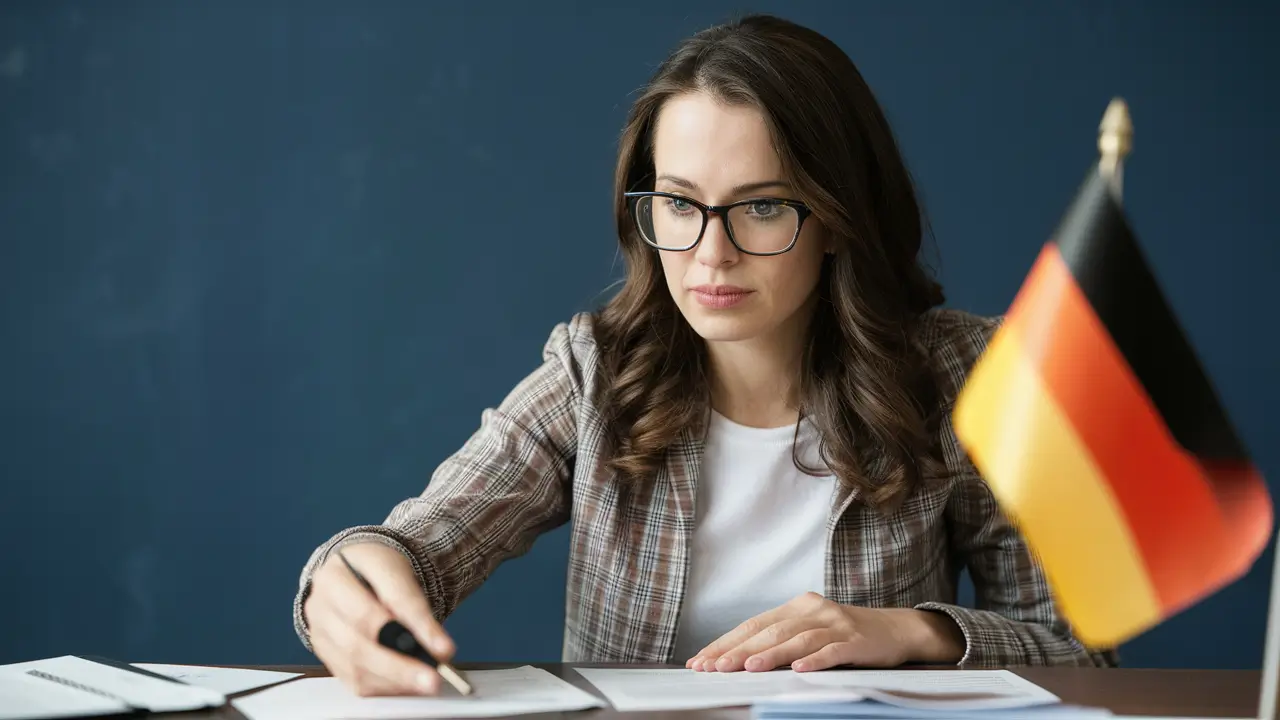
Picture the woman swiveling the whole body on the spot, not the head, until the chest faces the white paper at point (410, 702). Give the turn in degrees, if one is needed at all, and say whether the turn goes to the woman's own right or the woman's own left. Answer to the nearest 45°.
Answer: approximately 45° to the woman's own right

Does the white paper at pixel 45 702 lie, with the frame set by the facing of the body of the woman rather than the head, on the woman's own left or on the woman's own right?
on the woman's own right

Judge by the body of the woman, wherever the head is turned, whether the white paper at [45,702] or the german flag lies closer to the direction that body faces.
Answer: the german flag

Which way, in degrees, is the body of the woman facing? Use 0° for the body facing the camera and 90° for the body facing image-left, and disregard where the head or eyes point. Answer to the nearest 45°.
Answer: approximately 0°

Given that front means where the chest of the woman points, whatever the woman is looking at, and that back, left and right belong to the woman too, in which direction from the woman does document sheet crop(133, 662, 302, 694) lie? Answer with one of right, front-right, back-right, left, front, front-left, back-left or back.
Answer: front-right

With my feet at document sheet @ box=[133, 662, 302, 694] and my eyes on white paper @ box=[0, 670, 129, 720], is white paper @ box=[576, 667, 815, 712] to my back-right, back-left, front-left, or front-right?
back-left

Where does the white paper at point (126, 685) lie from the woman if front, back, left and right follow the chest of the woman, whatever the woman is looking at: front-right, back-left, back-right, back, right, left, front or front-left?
front-right
